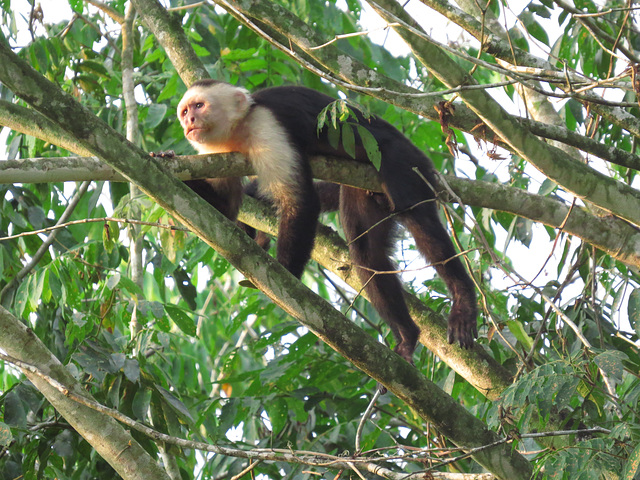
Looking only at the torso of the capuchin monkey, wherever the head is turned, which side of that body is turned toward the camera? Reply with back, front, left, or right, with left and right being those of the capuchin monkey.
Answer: left

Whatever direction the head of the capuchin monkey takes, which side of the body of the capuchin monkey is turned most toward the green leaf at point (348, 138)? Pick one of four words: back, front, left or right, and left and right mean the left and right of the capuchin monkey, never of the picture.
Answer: left

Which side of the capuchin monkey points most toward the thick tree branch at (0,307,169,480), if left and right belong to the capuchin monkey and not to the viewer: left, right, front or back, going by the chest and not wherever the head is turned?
front

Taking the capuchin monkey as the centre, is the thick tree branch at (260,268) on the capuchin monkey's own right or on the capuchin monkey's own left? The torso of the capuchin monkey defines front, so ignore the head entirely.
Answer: on the capuchin monkey's own left
